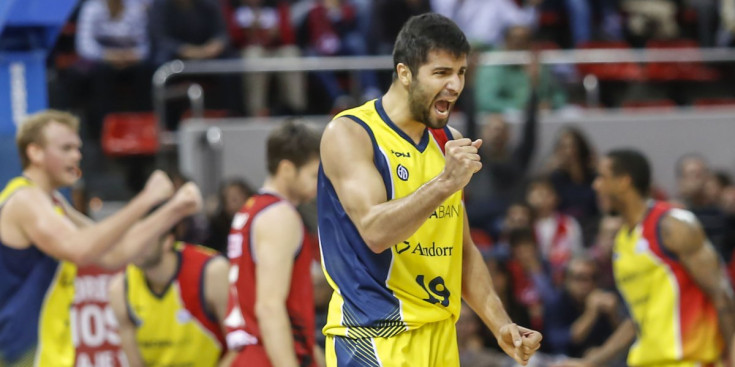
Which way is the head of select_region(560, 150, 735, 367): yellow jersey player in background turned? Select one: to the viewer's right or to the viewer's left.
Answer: to the viewer's left

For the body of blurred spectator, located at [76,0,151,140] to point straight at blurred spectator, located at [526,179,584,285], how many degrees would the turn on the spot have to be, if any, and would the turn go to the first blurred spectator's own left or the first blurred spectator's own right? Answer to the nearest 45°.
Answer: approximately 45° to the first blurred spectator's own left

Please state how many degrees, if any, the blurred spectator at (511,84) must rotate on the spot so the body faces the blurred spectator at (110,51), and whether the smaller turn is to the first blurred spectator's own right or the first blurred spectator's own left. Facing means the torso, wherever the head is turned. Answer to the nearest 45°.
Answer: approximately 90° to the first blurred spectator's own right

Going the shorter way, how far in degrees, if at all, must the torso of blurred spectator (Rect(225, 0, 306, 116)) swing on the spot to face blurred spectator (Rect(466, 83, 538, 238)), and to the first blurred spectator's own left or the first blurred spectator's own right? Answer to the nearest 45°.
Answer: approximately 45° to the first blurred spectator's own left

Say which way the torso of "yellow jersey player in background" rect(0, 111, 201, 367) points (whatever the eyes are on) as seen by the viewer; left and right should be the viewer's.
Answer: facing to the right of the viewer

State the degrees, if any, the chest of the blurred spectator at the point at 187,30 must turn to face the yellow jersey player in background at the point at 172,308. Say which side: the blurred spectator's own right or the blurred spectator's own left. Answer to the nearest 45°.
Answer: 0° — they already face them

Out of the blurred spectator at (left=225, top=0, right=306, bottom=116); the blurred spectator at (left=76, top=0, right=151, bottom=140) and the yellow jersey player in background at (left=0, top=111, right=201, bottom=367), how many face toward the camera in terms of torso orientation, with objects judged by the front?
2
